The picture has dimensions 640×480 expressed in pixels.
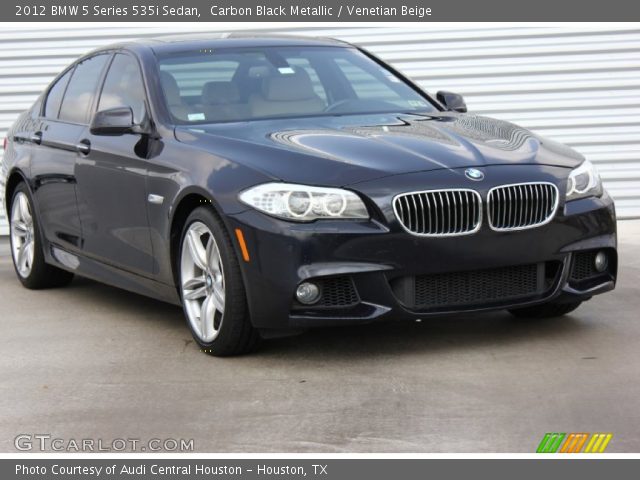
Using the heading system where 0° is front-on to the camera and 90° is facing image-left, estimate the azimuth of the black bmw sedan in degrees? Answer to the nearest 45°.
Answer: approximately 315°
